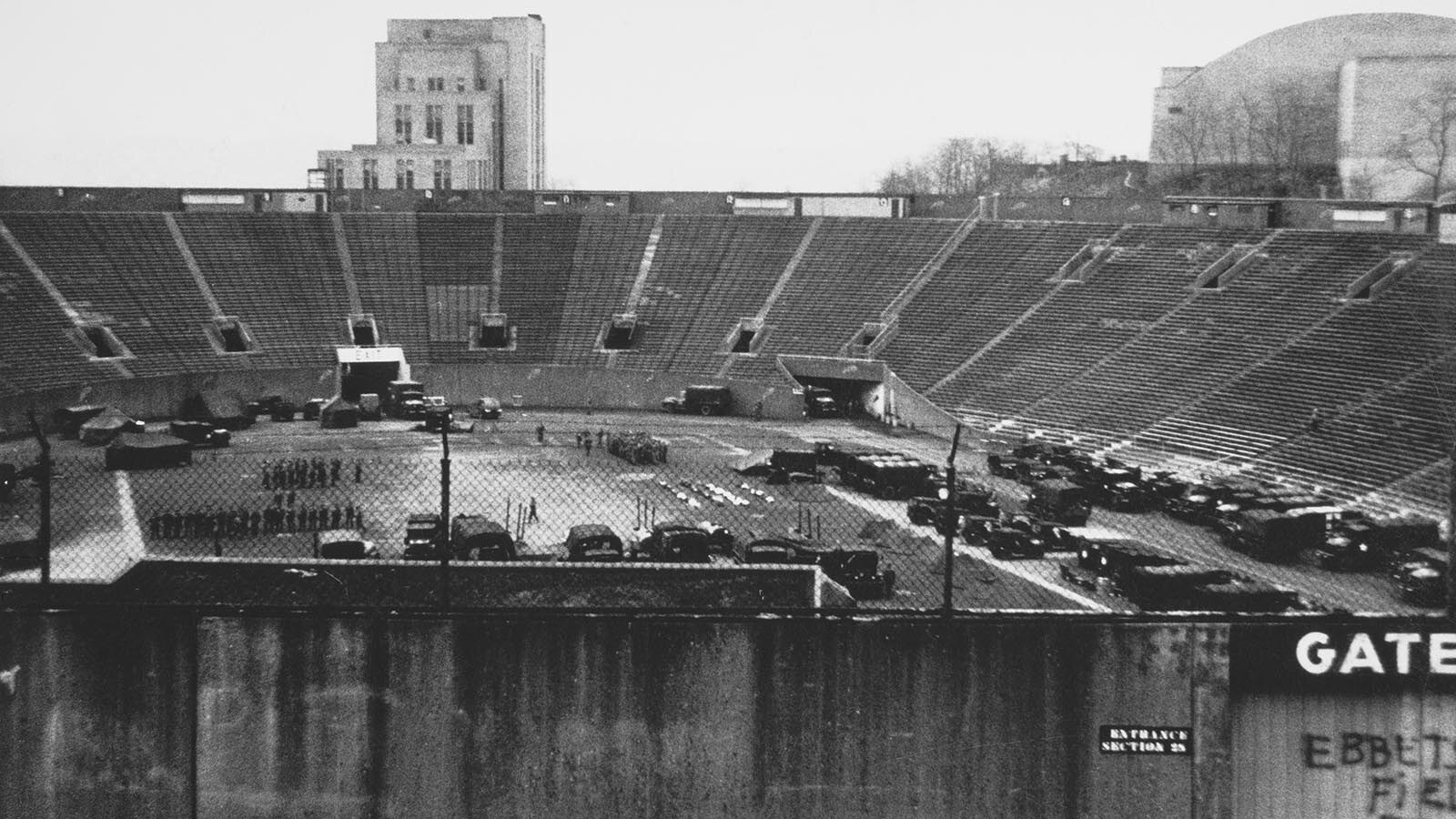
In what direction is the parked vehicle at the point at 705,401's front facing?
to the viewer's left

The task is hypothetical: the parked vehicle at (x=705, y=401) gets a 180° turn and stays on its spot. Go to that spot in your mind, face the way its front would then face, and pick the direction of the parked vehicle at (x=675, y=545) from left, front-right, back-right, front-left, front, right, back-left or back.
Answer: right

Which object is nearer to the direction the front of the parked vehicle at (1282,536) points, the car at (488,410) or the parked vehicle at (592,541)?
the parked vehicle

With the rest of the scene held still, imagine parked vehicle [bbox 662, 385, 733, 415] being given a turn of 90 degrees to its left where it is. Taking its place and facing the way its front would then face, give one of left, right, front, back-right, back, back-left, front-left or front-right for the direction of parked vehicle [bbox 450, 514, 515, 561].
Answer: front

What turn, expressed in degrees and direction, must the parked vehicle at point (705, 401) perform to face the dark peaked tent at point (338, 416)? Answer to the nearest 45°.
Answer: approximately 45° to its left

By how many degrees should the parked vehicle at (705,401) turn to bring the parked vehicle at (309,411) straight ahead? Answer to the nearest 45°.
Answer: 0° — it already faces it

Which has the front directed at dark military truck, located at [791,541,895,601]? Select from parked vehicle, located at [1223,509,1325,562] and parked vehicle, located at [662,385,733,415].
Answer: parked vehicle, located at [1223,509,1325,562]

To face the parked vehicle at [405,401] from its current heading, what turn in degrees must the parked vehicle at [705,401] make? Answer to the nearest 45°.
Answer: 0° — it already faces it

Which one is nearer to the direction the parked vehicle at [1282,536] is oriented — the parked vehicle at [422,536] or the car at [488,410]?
the parked vehicle

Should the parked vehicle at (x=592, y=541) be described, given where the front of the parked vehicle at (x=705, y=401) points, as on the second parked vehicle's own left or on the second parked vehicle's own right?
on the second parked vehicle's own left
